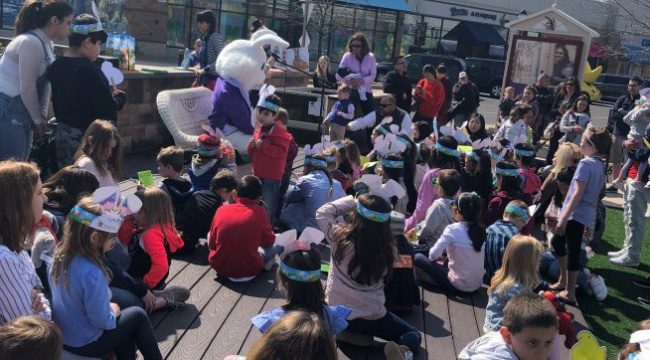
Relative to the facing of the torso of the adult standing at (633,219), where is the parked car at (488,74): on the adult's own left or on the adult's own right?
on the adult's own right

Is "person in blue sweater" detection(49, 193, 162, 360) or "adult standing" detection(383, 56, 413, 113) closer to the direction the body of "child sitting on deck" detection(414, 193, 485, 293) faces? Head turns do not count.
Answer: the adult standing

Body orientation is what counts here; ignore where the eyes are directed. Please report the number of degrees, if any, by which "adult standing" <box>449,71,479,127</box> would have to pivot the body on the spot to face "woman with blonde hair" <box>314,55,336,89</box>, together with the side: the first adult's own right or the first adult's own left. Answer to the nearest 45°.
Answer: approximately 45° to the first adult's own right

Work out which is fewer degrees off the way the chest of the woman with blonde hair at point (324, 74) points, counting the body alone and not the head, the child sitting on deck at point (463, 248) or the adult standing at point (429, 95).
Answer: the child sitting on deck

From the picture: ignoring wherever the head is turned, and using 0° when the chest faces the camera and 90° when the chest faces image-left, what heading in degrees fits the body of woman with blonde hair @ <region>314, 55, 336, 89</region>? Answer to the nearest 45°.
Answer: approximately 0°

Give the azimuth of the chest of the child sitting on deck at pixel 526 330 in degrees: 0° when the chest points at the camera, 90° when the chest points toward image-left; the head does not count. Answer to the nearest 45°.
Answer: approximately 315°

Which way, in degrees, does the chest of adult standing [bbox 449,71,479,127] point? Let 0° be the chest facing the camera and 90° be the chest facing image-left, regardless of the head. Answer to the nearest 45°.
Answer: approximately 45°

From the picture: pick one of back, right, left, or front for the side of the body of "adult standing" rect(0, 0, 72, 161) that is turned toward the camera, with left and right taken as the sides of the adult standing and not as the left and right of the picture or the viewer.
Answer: right

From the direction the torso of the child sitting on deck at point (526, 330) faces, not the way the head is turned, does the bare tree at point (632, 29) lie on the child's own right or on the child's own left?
on the child's own left

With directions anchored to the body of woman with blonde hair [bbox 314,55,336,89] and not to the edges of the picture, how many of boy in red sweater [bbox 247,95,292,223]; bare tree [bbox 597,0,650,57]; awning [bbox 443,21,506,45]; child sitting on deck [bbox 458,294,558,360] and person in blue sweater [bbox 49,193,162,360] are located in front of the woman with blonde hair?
3

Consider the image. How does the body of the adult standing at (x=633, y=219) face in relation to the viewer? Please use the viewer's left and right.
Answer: facing to the left of the viewer

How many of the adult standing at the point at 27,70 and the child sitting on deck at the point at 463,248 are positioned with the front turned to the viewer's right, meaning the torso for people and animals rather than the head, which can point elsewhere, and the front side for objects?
1

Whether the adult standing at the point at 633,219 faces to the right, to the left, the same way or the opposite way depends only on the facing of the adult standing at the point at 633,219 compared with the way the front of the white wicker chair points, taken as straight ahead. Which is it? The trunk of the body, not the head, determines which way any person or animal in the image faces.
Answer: the opposite way
